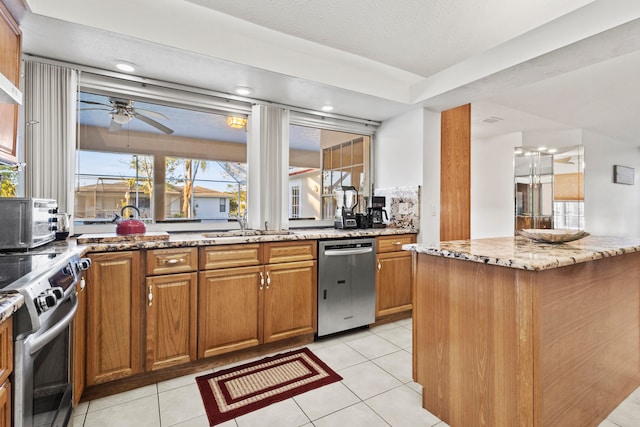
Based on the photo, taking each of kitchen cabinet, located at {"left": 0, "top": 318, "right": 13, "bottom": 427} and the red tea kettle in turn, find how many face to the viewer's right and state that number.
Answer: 1

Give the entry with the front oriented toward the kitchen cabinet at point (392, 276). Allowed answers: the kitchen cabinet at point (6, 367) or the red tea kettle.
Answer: the kitchen cabinet at point (6, 367)

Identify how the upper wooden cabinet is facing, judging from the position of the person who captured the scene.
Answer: facing to the right of the viewer

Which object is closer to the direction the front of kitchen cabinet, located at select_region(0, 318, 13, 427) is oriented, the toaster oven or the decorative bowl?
the decorative bowl

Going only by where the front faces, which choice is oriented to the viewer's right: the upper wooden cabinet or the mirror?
the upper wooden cabinet

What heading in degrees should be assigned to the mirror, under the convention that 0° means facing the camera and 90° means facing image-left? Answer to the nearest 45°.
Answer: approximately 0°
